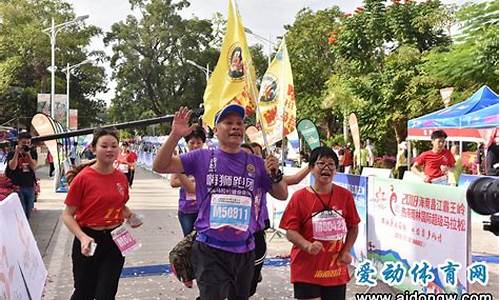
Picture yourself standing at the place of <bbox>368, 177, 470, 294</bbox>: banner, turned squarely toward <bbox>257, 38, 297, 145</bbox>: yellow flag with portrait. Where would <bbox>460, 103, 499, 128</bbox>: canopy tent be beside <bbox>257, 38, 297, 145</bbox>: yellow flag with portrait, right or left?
right

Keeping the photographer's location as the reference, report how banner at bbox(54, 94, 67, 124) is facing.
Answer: facing the viewer

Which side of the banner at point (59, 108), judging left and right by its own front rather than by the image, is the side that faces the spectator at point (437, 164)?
front

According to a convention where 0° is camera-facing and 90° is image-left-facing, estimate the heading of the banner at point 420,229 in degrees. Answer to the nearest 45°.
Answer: approximately 45°

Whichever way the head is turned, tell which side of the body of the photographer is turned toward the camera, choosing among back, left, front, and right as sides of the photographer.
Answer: front

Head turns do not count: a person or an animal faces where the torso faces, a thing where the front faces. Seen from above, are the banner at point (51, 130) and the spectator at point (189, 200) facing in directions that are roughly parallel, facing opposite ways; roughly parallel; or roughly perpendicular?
roughly parallel

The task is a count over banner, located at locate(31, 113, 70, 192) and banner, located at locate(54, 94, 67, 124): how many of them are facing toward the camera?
2

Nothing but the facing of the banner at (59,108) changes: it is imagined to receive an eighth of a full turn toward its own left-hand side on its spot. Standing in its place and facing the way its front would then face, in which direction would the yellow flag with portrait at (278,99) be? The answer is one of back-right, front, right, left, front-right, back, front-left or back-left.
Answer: front-right

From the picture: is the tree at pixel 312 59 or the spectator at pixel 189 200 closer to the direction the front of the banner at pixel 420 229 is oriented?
the spectator

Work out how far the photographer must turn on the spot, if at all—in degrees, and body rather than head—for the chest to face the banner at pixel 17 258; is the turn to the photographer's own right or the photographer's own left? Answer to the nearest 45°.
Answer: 0° — they already face it

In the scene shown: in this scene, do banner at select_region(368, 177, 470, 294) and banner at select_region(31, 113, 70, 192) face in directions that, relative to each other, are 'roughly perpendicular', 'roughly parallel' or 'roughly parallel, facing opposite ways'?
roughly perpendicular
